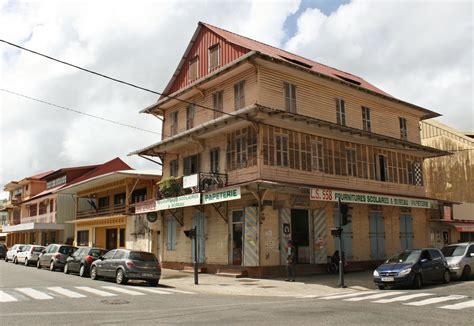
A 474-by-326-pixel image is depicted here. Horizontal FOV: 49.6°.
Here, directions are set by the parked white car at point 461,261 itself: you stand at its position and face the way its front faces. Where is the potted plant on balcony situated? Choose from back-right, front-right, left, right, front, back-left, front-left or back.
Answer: front-right

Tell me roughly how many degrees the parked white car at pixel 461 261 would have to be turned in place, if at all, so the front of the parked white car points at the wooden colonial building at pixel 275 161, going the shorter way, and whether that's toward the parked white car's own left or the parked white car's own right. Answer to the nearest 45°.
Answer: approximately 45° to the parked white car's own right

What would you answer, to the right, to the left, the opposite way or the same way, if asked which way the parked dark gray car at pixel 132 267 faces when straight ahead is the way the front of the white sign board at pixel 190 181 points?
to the right

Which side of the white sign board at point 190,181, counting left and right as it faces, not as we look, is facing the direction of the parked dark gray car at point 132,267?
front

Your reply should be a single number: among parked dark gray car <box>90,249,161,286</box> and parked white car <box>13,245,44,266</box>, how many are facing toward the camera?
0

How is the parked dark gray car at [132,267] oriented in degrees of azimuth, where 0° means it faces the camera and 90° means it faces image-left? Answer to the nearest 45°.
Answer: approximately 135°

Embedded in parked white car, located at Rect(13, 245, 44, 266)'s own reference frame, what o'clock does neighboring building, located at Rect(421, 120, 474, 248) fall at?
The neighboring building is roughly at 5 o'clock from the parked white car.

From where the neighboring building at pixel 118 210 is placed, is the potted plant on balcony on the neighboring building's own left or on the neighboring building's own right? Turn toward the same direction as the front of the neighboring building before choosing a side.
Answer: on the neighboring building's own left

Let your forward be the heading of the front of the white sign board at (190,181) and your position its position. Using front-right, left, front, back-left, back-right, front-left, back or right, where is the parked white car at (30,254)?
right

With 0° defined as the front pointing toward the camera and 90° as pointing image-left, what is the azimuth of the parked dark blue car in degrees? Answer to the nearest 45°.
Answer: approximately 45°

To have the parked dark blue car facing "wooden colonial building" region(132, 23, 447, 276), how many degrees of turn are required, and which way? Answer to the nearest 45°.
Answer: approximately 90° to its right

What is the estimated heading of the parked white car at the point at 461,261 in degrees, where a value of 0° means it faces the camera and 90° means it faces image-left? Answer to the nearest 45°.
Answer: approximately 45°
